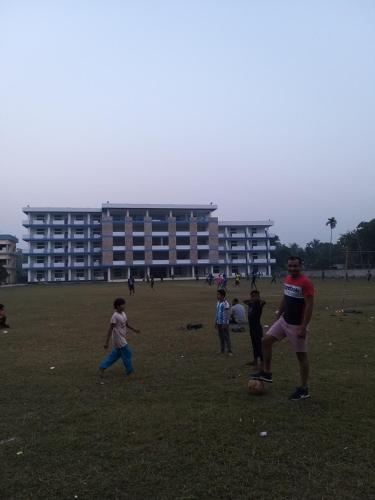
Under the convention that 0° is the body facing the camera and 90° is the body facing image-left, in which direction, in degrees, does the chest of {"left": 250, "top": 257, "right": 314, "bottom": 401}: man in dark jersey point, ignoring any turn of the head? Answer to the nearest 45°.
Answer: approximately 45°

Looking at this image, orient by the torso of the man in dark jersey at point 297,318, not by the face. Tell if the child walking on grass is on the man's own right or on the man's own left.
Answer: on the man's own right

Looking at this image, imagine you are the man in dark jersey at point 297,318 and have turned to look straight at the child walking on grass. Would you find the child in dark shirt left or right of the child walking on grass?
right

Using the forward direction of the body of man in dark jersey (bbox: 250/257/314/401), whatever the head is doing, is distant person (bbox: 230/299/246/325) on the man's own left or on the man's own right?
on the man's own right

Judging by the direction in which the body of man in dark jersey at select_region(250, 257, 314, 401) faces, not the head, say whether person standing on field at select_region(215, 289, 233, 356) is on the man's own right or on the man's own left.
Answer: on the man's own right
